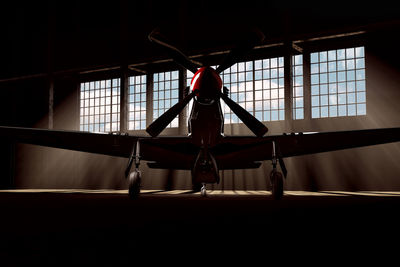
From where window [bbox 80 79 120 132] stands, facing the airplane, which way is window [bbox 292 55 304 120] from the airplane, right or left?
left

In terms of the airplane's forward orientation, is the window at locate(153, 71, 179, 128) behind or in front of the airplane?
behind

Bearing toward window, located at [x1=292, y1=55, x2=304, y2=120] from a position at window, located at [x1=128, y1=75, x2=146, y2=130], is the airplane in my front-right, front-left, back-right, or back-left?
front-right

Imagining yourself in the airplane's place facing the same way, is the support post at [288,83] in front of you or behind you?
behind

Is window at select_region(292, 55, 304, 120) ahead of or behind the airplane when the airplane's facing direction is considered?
behind

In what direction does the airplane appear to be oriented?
toward the camera

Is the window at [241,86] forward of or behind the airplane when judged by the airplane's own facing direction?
behind

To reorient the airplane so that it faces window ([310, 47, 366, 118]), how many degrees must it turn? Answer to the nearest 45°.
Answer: approximately 135° to its left
